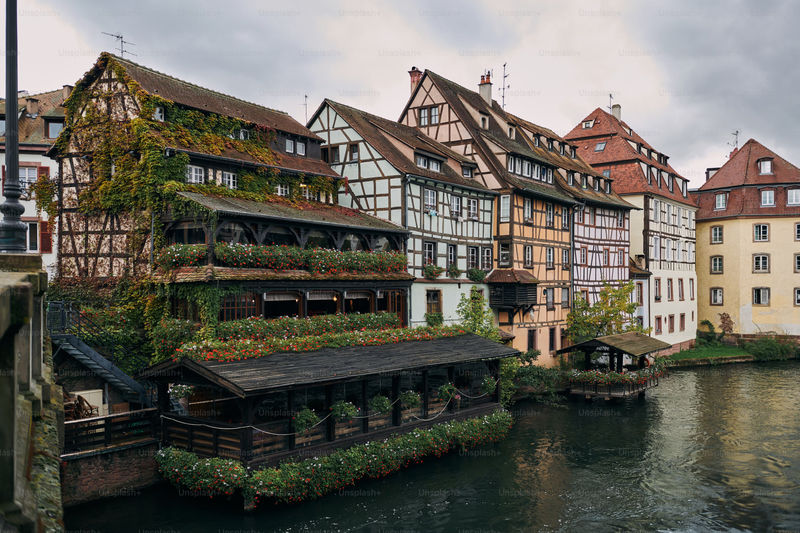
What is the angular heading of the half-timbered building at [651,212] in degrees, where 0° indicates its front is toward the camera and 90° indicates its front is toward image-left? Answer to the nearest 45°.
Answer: approximately 315°

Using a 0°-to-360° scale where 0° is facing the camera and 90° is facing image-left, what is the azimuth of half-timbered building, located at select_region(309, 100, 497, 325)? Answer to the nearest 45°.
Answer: approximately 315°

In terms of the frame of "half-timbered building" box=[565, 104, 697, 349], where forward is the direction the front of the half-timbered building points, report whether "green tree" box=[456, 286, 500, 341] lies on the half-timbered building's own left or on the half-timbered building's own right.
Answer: on the half-timbered building's own right

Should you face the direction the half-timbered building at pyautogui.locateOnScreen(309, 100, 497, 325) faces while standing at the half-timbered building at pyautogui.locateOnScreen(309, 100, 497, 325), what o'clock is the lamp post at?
The lamp post is roughly at 2 o'clock from the half-timbered building.

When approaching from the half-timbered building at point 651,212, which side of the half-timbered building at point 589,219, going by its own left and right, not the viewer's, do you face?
left

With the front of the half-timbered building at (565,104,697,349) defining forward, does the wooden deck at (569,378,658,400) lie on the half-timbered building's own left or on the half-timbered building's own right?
on the half-timbered building's own right

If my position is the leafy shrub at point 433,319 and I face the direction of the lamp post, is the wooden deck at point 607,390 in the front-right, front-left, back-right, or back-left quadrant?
back-left

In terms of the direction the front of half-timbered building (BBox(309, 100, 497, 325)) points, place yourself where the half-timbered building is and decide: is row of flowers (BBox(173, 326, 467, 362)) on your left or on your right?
on your right

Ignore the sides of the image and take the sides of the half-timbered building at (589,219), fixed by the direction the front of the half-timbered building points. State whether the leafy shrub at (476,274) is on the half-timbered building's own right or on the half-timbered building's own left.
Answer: on the half-timbered building's own right
